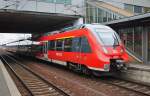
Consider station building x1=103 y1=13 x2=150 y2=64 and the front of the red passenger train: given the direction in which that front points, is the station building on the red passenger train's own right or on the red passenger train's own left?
on the red passenger train's own left

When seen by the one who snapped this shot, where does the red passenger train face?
facing the viewer and to the right of the viewer
